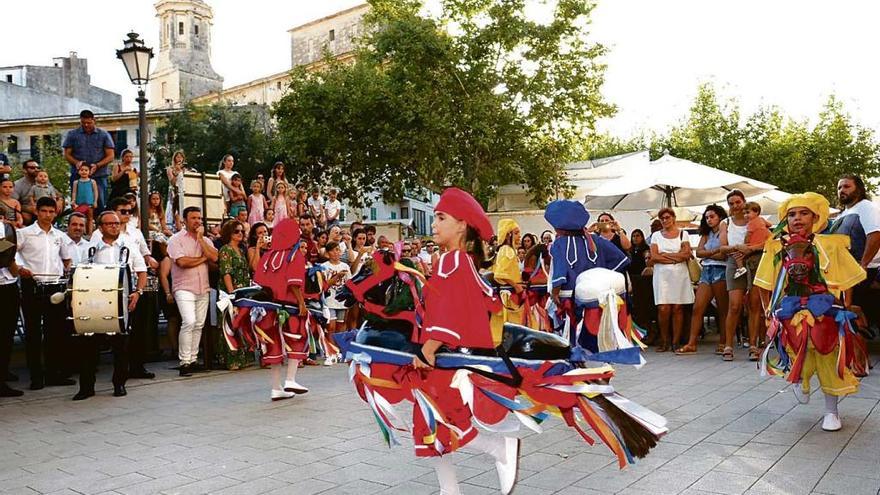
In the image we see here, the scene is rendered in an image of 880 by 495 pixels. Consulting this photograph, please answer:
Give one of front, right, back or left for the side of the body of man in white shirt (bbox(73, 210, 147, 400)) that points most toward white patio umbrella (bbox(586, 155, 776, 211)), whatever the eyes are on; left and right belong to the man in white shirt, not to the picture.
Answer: left

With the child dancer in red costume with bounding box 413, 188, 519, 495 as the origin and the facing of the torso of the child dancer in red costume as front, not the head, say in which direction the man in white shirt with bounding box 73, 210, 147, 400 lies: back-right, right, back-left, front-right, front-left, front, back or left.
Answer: front-right

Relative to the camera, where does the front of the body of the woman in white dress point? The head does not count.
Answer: toward the camera

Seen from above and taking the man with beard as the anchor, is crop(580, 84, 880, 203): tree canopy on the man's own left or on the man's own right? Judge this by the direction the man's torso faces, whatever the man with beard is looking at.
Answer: on the man's own right

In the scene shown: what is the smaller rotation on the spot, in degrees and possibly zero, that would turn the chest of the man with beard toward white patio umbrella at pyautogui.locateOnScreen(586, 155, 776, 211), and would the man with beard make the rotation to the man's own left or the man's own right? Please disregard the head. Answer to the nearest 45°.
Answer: approximately 90° to the man's own right

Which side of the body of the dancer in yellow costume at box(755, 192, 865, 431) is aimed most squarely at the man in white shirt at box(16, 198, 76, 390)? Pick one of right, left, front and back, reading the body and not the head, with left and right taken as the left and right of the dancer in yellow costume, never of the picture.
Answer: right

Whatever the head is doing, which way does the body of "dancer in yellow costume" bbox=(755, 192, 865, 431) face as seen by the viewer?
toward the camera

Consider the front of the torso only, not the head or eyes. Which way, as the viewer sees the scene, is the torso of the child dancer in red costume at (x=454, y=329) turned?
to the viewer's left

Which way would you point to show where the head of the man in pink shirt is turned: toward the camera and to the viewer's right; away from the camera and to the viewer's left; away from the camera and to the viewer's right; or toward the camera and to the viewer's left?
toward the camera and to the viewer's right

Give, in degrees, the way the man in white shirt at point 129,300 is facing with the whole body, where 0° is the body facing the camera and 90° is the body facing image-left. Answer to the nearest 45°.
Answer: approximately 0°

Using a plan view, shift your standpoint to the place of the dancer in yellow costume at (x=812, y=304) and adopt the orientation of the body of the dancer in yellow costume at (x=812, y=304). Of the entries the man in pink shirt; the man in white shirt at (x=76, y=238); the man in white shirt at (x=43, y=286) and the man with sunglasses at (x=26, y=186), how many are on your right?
4

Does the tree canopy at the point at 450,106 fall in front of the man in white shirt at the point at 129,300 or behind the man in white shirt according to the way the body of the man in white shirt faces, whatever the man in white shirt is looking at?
behind

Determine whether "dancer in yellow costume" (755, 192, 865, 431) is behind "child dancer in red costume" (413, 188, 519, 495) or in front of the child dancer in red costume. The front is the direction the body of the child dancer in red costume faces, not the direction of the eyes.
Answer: behind

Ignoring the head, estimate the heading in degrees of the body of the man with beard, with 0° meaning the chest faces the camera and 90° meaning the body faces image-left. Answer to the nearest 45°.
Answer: approximately 45°
